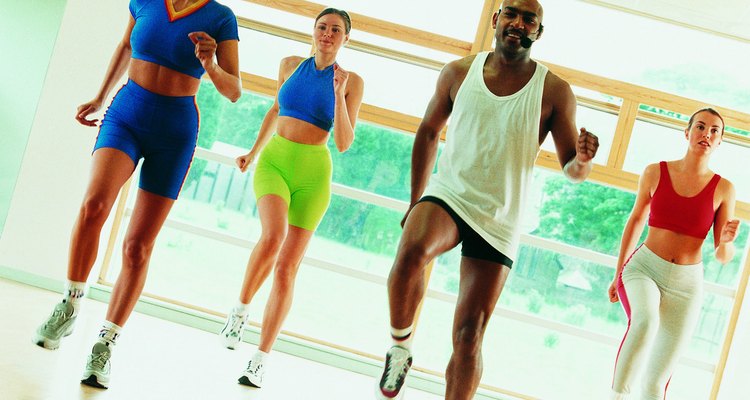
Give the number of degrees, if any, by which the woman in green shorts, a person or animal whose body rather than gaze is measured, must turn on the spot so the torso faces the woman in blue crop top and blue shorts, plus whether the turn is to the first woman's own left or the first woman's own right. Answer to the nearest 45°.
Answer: approximately 45° to the first woman's own right

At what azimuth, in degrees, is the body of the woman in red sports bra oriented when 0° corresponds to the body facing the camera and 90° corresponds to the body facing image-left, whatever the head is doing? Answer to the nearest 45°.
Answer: approximately 0°

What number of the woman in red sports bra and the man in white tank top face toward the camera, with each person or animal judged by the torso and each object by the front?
2

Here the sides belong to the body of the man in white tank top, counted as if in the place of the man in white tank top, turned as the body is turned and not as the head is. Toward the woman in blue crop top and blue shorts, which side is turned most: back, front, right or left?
right

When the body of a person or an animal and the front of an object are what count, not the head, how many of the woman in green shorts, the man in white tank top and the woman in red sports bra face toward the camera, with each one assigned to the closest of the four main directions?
3

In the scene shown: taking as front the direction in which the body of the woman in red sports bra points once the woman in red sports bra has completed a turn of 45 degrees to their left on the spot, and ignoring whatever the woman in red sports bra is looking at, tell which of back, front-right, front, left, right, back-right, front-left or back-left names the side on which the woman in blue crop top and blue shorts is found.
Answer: right

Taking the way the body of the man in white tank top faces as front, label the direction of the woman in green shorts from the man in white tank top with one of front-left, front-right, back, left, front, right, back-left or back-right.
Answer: back-right

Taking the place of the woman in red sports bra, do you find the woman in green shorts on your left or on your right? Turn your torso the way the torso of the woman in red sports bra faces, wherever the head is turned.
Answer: on your right

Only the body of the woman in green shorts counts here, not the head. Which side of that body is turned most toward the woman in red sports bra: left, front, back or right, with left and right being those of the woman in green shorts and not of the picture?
left
